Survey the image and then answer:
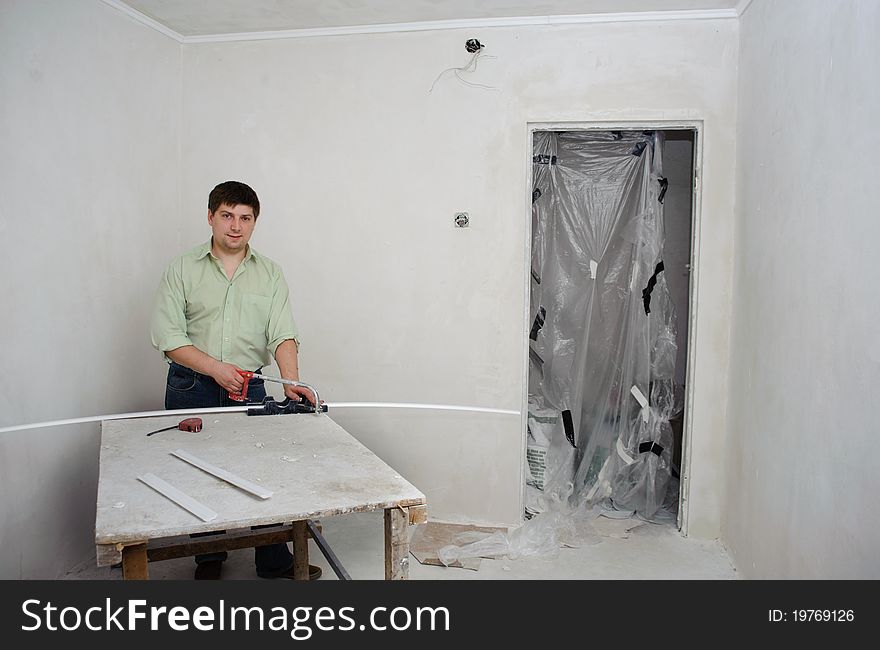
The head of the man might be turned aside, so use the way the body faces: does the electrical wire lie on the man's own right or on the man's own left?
on the man's own left

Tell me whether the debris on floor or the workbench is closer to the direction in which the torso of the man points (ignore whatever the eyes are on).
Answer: the workbench

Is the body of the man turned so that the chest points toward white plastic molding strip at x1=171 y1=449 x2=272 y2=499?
yes

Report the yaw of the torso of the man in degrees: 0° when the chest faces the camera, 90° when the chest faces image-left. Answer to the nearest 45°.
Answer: approximately 0°

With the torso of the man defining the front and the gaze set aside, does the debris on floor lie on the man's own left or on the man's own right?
on the man's own left

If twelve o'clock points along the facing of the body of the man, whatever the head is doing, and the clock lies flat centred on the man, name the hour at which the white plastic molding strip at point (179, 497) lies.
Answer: The white plastic molding strip is roughly at 12 o'clock from the man.
